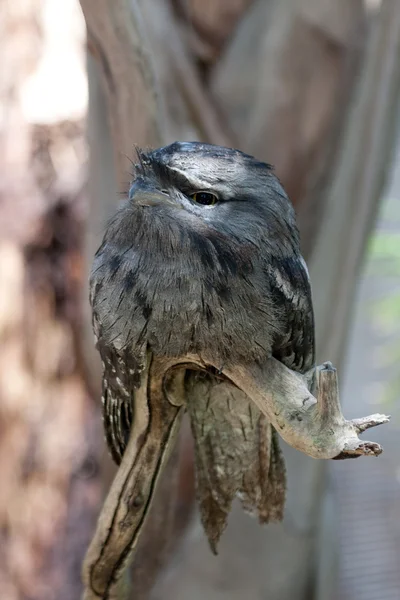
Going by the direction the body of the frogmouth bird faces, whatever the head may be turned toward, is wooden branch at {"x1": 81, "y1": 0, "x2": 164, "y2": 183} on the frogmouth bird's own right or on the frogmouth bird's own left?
on the frogmouth bird's own right

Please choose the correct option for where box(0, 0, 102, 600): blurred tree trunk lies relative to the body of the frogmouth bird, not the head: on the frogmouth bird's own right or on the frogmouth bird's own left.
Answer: on the frogmouth bird's own right

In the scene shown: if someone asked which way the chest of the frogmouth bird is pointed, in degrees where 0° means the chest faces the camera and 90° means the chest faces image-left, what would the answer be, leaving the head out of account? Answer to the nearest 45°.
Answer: approximately 45°
